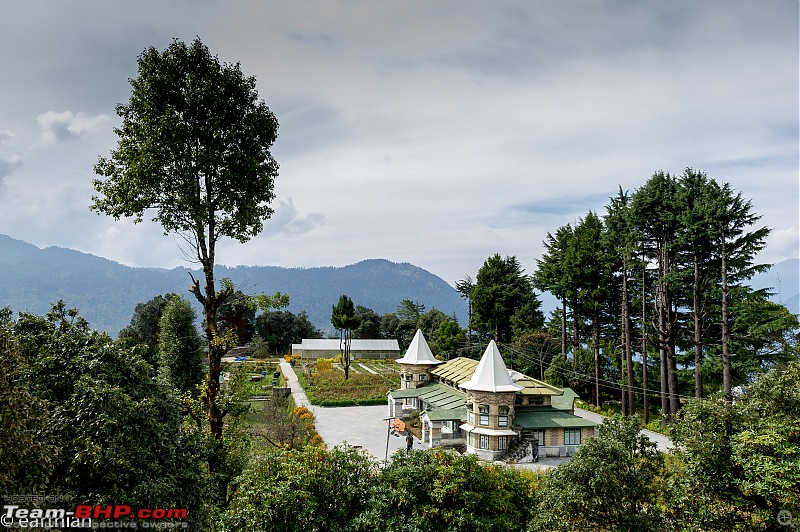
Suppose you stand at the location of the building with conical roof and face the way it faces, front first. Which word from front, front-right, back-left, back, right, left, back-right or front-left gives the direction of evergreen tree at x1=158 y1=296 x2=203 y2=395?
front-right

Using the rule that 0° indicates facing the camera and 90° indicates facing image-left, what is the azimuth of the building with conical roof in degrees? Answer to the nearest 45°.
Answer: approximately 45°
